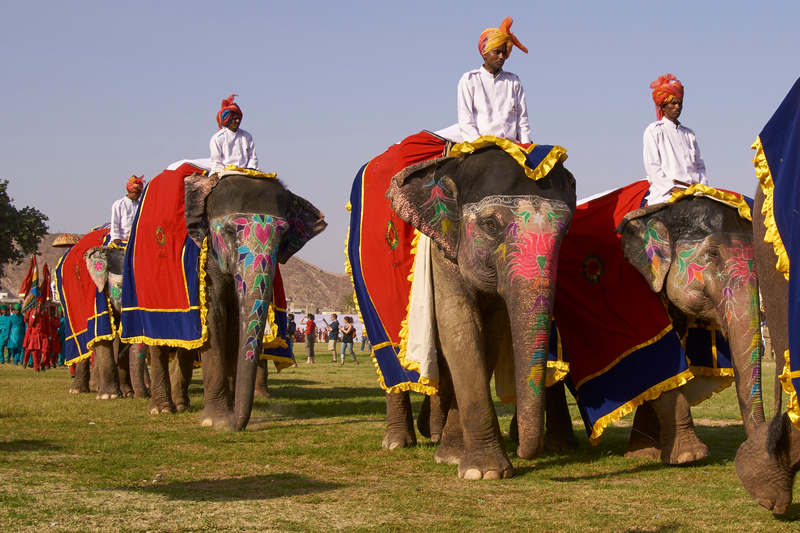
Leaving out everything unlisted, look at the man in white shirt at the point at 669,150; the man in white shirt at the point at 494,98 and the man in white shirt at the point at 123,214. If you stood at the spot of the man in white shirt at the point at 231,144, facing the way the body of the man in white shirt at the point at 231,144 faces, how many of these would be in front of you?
2

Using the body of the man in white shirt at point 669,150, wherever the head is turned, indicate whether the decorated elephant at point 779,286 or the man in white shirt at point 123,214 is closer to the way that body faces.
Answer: the decorated elephant

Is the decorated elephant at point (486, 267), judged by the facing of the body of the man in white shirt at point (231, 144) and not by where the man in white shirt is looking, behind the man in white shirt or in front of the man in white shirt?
in front

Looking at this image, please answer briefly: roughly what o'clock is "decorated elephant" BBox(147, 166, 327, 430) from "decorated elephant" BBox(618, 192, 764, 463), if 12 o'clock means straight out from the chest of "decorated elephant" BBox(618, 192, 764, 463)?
"decorated elephant" BBox(147, 166, 327, 430) is roughly at 5 o'clock from "decorated elephant" BBox(618, 192, 764, 463).

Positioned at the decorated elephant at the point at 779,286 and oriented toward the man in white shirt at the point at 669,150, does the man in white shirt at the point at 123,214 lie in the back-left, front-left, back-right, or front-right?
front-left

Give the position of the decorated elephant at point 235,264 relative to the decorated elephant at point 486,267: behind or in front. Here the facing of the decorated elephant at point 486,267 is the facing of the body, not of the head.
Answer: behind

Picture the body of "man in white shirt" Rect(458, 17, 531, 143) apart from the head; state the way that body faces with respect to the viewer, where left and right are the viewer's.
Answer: facing the viewer and to the right of the viewer

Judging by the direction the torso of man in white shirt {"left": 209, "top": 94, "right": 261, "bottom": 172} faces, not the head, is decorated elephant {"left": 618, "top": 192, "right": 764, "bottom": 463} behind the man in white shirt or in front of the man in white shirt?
in front

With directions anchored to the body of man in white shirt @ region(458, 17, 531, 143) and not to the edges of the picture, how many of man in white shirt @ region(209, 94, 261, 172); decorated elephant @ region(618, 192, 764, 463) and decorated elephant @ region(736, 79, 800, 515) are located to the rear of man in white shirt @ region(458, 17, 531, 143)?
1

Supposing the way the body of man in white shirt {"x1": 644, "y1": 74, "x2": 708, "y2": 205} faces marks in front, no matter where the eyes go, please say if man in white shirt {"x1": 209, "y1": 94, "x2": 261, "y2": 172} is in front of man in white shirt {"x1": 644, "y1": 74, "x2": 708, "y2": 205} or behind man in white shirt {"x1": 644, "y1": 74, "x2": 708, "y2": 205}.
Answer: behind

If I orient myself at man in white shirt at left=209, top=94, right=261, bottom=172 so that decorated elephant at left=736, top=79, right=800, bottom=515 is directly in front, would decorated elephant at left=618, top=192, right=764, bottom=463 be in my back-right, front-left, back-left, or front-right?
front-left
